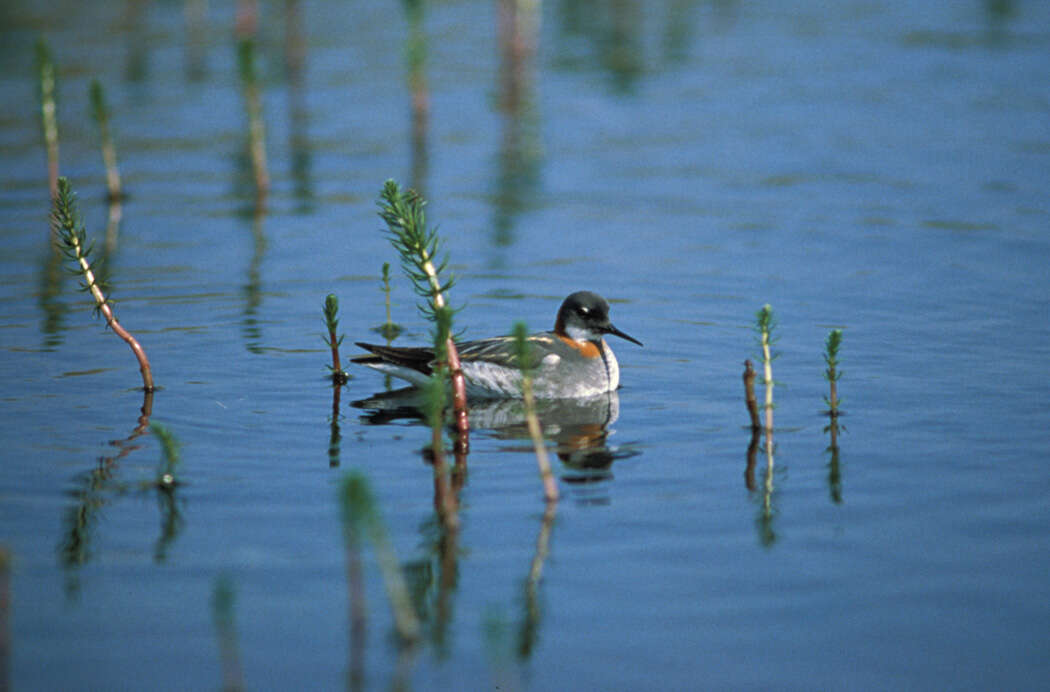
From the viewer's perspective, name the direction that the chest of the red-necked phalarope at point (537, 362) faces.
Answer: to the viewer's right

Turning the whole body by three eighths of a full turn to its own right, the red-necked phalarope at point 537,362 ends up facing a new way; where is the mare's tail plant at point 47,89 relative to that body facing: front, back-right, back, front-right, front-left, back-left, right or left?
right

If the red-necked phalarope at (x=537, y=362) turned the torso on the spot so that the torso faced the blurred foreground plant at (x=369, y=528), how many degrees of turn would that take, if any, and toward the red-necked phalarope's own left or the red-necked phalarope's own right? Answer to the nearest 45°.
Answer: approximately 90° to the red-necked phalarope's own right

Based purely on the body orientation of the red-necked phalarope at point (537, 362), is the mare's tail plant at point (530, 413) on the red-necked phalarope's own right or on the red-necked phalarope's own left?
on the red-necked phalarope's own right

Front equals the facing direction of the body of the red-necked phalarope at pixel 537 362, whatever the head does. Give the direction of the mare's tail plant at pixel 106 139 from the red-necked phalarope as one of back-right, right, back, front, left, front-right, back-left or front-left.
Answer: back-left

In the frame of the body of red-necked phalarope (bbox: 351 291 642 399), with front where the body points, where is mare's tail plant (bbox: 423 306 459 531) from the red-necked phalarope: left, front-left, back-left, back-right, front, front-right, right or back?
right

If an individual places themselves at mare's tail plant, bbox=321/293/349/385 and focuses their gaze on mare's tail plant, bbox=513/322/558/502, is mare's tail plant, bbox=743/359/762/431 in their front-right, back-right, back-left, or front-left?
front-left

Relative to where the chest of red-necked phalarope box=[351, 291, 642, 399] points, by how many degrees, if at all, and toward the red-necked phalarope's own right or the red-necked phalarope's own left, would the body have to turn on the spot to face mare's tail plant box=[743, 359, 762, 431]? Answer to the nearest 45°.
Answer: approximately 45° to the red-necked phalarope's own right

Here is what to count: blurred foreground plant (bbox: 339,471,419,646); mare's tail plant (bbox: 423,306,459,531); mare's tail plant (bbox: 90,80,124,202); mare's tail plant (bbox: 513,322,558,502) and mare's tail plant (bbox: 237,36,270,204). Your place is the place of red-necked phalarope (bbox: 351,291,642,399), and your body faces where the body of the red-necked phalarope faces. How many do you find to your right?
3

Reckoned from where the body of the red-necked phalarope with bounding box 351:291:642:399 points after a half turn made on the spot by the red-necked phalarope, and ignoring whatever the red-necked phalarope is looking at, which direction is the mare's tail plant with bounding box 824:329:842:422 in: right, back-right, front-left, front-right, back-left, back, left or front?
back-left

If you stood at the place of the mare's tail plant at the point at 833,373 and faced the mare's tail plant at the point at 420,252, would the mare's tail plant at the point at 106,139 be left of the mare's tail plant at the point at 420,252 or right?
right

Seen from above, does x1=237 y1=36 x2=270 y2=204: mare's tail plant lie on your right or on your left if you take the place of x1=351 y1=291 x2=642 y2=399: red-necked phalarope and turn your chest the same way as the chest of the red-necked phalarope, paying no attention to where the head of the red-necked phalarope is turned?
on your left
